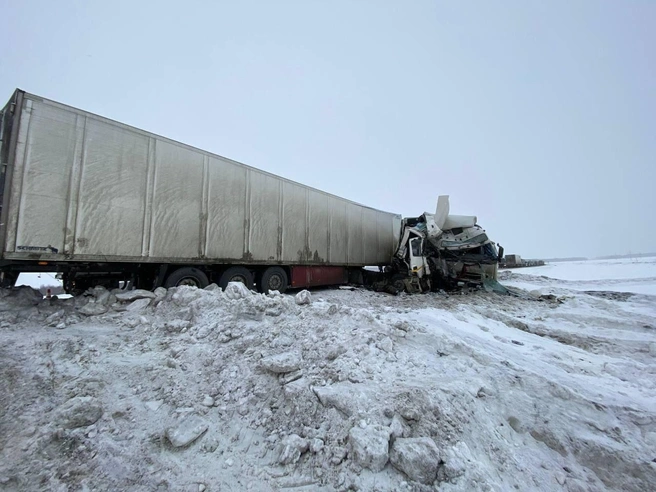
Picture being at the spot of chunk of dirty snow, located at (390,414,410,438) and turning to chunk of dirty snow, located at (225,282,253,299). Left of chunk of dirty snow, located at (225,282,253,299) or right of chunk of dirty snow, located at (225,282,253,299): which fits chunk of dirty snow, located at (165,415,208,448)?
left

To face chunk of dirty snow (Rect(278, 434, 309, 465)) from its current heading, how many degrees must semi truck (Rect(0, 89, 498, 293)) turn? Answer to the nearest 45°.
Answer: approximately 90° to its right

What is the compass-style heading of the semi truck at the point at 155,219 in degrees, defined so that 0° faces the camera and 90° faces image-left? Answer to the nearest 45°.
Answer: approximately 225°

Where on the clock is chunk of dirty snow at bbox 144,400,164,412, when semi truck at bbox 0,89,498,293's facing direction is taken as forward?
The chunk of dirty snow is roughly at 4 o'clock from the semi truck.

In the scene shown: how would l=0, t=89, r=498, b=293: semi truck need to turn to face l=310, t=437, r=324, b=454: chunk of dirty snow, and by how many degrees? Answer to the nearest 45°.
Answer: approximately 90° to its right

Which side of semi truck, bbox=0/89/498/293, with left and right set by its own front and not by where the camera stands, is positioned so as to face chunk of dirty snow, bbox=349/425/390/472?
right
